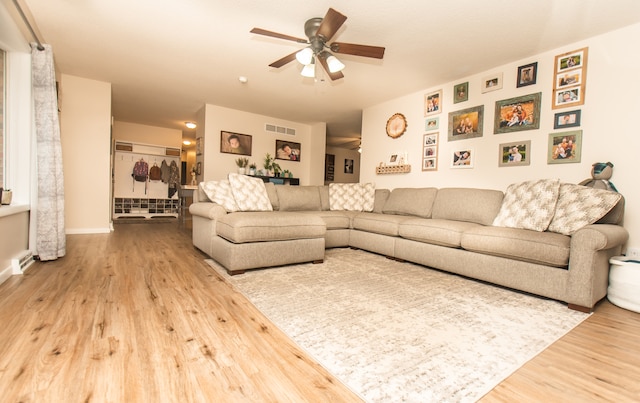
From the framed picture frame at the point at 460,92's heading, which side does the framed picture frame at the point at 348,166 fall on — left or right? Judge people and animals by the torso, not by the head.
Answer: on its right

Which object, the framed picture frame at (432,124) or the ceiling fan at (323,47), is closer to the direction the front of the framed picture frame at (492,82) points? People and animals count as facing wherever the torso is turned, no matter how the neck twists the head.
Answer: the ceiling fan

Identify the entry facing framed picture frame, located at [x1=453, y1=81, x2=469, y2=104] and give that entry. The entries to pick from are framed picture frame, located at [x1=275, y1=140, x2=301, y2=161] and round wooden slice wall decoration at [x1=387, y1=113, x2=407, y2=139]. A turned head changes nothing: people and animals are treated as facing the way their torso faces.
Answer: framed picture frame, located at [x1=275, y1=140, x2=301, y2=161]

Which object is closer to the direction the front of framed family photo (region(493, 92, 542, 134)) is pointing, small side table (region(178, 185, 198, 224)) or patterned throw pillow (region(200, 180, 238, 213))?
the patterned throw pillow

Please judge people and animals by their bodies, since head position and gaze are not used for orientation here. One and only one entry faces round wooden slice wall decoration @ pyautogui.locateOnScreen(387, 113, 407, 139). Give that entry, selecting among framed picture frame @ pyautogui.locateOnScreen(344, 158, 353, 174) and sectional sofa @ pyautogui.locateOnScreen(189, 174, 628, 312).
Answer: the framed picture frame

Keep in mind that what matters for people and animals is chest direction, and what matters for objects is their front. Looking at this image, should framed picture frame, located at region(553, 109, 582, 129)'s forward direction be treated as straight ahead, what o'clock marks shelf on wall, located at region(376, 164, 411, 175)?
The shelf on wall is roughly at 2 o'clock from the framed picture frame.

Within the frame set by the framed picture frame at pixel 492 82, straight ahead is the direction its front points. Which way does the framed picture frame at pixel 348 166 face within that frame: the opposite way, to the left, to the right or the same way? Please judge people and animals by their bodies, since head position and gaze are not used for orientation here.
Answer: to the left
